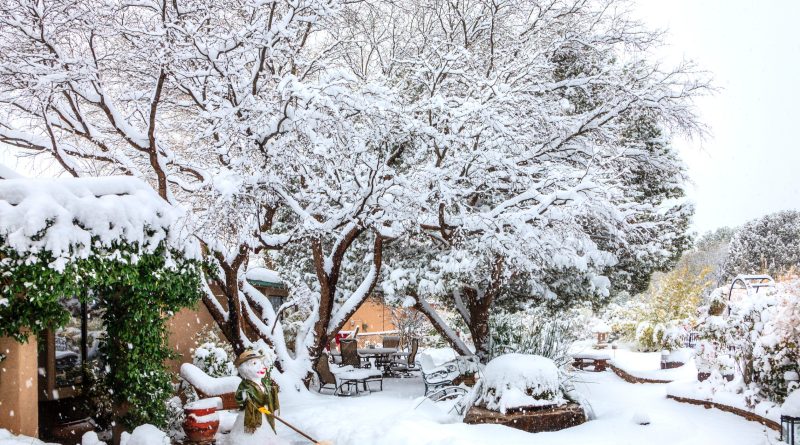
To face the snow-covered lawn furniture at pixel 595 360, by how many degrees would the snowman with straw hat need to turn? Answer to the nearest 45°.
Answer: approximately 90° to its left

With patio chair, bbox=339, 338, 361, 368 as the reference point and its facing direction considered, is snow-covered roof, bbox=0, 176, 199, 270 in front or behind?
behind

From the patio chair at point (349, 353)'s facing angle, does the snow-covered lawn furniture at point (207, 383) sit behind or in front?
behind

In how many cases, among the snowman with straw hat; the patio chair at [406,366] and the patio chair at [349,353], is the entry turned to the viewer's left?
1

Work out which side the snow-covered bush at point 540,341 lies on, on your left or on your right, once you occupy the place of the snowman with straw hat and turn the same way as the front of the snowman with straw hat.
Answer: on your left

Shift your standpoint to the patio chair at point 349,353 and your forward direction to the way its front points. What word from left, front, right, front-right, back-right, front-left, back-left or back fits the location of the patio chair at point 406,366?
front

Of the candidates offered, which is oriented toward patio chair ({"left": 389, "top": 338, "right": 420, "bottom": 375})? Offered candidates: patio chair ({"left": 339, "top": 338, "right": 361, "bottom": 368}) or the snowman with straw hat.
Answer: patio chair ({"left": 339, "top": 338, "right": 361, "bottom": 368})

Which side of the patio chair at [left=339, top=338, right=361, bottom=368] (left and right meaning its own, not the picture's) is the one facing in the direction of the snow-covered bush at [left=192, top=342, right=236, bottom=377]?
back

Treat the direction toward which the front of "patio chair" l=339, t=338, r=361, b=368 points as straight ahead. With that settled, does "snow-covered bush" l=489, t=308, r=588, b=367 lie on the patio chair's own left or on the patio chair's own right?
on the patio chair's own right

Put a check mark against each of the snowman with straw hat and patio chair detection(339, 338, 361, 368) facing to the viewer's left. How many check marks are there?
0

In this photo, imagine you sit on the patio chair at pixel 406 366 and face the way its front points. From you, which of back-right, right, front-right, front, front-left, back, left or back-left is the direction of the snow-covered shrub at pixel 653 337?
back

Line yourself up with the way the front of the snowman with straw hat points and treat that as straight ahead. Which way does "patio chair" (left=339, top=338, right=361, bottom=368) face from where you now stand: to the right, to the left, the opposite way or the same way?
to the left

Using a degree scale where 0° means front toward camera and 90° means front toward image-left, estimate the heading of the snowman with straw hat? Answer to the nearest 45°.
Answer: approximately 315°

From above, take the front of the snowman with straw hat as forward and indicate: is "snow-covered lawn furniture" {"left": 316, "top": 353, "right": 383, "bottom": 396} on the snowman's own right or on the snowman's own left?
on the snowman's own left

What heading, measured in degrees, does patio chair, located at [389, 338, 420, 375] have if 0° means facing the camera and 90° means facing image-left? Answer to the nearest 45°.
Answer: approximately 90°
